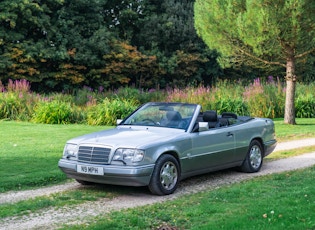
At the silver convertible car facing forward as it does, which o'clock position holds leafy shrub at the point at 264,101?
The leafy shrub is roughly at 5 o'clock from the silver convertible car.

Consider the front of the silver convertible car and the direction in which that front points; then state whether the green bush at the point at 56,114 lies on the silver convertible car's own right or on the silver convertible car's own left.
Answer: on the silver convertible car's own right

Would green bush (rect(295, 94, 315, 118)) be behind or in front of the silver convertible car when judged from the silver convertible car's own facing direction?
behind

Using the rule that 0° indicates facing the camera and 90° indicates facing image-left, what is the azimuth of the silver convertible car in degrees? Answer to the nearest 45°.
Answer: approximately 45°

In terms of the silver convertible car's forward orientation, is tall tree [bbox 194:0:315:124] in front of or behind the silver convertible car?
behind

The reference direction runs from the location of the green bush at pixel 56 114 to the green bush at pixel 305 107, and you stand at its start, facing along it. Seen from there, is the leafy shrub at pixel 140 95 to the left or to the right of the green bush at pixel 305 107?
left

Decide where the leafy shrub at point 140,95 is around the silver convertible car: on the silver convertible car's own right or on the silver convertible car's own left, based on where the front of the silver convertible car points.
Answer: on the silver convertible car's own right

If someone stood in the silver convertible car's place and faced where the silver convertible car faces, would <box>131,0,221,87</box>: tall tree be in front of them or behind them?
behind
